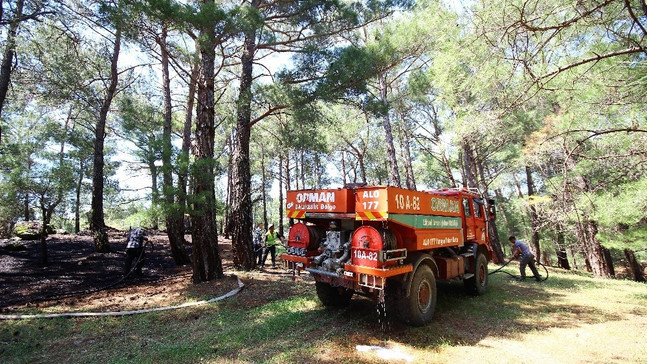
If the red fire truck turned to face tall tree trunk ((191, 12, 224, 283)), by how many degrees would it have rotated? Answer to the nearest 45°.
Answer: approximately 90° to its left

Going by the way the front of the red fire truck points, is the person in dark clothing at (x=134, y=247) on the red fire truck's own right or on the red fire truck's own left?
on the red fire truck's own left

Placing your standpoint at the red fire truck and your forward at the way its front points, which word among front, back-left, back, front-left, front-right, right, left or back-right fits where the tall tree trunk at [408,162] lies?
front-left

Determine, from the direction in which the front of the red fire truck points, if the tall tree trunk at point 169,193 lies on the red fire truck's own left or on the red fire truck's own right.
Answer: on the red fire truck's own left

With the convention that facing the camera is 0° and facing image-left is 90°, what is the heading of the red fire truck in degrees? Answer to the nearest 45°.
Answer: approximately 225°

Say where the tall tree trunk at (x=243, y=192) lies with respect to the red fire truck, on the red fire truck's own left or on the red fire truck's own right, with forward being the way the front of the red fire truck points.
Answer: on the red fire truck's own left

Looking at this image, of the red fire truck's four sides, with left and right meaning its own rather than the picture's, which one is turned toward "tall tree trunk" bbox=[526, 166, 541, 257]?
front
